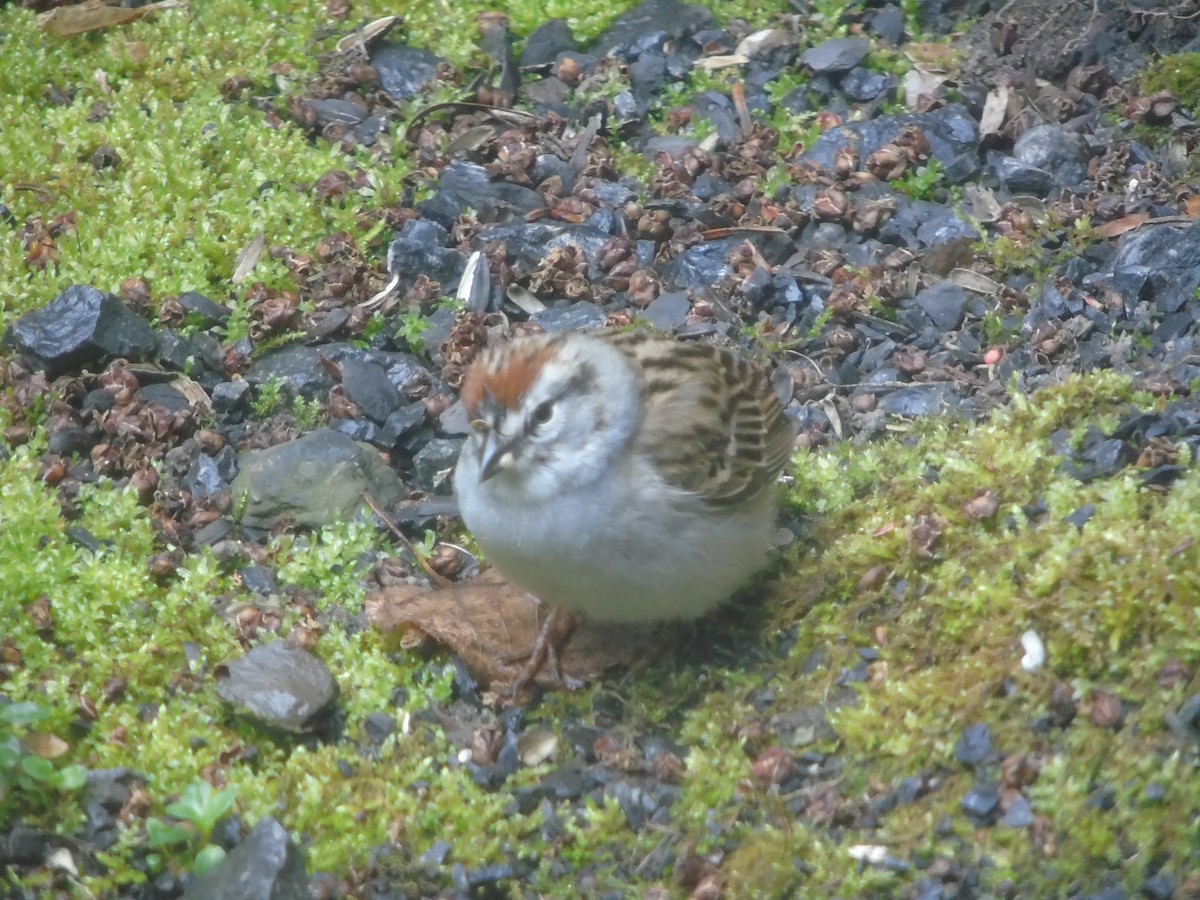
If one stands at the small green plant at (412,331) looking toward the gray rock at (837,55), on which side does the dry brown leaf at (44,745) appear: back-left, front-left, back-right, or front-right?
back-right

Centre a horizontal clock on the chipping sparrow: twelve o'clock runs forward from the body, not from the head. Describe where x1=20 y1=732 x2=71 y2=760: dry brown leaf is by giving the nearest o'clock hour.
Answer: The dry brown leaf is roughly at 1 o'clock from the chipping sparrow.

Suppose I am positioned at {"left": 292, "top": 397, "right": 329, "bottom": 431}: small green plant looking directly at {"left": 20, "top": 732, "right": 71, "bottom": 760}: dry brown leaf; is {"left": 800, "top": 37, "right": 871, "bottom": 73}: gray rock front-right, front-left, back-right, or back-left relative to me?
back-left

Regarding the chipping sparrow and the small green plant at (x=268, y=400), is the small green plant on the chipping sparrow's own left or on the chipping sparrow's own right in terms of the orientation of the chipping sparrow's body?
on the chipping sparrow's own right

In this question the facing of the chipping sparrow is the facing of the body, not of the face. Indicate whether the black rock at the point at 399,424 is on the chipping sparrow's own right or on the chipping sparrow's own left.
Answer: on the chipping sparrow's own right

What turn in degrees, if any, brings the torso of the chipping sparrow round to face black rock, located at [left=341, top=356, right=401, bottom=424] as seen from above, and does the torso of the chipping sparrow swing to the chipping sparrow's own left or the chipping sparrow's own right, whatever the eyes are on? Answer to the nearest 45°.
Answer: approximately 90° to the chipping sparrow's own right

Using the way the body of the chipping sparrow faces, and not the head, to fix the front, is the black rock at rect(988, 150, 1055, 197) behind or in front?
behind

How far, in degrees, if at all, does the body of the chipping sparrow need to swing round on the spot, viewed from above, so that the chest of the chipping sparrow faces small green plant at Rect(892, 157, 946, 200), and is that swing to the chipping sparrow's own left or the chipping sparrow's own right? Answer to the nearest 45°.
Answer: approximately 180°

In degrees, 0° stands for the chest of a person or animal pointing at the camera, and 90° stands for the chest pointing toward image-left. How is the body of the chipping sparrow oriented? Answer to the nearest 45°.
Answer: approximately 45°

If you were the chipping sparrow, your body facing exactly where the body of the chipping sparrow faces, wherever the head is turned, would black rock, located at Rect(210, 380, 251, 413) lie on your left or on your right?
on your right

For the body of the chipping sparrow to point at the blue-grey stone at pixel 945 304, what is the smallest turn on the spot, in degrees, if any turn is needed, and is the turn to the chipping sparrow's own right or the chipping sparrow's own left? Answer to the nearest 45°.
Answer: approximately 180°

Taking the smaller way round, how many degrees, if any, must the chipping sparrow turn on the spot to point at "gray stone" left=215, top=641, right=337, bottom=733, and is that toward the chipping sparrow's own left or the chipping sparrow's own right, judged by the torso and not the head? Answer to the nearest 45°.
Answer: approximately 45° to the chipping sparrow's own right

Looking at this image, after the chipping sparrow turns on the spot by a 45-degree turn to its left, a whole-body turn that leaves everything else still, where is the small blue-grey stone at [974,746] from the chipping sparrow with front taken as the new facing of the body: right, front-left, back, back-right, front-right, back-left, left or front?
front-left

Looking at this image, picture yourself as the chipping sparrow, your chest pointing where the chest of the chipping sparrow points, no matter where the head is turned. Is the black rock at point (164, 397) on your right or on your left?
on your right

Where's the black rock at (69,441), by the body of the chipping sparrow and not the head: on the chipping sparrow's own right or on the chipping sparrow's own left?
on the chipping sparrow's own right

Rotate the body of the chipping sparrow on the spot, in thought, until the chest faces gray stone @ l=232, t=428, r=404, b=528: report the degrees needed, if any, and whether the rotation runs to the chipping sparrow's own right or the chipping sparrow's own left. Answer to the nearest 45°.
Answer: approximately 90° to the chipping sparrow's own right
